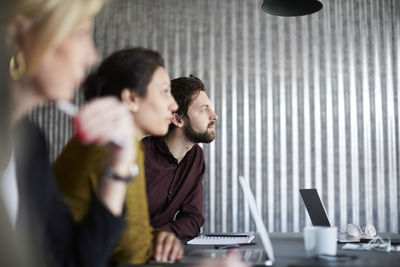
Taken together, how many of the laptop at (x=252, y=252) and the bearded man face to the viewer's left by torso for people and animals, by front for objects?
1

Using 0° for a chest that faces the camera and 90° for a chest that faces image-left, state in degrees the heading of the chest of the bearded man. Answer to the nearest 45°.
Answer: approximately 315°

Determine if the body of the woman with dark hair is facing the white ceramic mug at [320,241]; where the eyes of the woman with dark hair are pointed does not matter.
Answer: yes

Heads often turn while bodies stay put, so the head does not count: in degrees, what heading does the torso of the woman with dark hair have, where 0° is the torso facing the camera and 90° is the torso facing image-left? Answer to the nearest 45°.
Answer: approximately 270°

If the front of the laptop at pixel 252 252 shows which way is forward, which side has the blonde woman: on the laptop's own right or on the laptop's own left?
on the laptop's own left

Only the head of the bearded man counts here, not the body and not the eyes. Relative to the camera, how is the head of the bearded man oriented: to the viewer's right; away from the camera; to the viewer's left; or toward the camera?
to the viewer's right

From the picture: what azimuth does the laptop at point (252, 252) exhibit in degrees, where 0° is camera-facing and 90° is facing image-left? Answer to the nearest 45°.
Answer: approximately 90°
